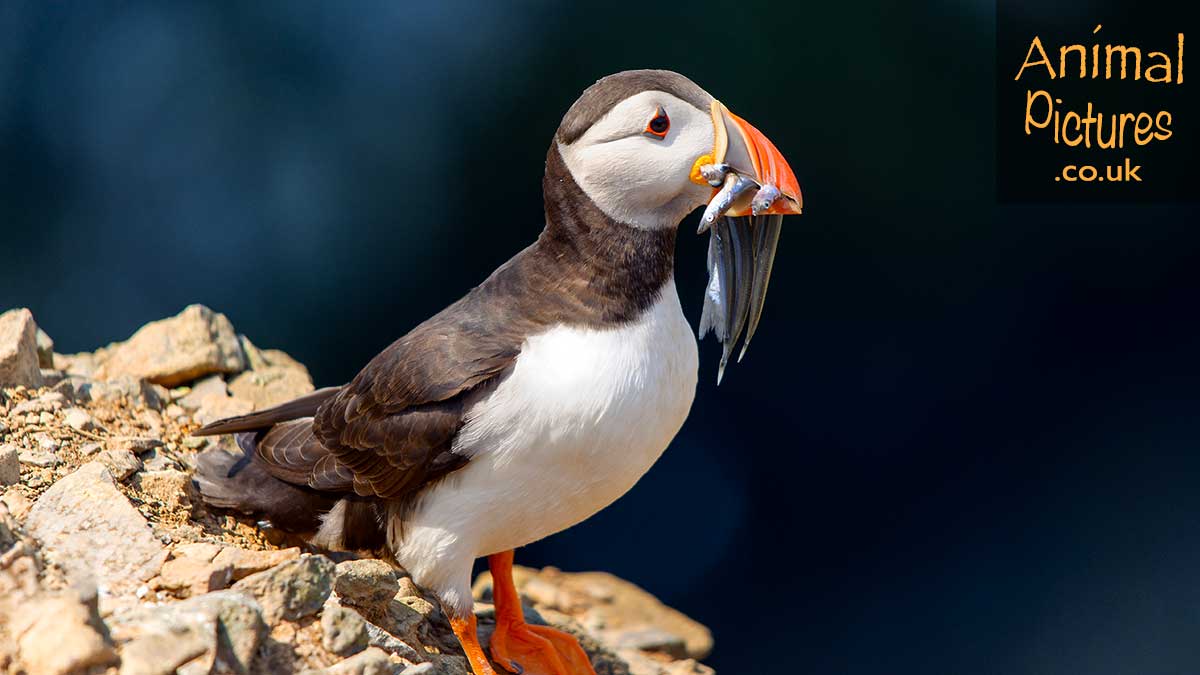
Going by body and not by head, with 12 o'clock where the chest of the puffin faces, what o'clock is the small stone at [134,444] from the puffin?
The small stone is roughly at 7 o'clock from the puffin.

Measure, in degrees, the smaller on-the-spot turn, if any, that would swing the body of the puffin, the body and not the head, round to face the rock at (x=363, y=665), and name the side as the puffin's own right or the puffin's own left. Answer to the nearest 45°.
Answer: approximately 135° to the puffin's own right

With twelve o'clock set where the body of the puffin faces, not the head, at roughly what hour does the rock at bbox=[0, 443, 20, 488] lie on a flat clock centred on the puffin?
The rock is roughly at 6 o'clock from the puffin.

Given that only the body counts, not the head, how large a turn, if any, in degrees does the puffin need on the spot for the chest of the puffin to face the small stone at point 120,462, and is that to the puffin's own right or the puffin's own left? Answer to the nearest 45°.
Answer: approximately 180°

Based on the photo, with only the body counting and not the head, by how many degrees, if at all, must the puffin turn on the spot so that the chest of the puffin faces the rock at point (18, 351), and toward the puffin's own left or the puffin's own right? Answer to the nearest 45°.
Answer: approximately 135° to the puffin's own left

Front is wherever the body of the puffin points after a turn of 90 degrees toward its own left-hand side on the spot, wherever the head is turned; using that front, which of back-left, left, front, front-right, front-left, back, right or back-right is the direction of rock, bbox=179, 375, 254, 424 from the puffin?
front-left

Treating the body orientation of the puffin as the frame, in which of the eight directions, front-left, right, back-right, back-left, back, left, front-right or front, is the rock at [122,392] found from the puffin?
back-left

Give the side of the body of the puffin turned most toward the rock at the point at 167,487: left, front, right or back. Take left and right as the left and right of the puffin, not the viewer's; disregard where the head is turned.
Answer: back

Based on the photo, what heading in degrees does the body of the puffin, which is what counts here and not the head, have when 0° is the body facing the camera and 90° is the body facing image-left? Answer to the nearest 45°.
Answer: approximately 270°

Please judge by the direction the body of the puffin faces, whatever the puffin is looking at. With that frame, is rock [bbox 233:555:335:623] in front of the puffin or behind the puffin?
behind

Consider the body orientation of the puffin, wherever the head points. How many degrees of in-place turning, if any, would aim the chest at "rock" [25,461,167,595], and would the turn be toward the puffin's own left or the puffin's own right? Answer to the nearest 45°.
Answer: approximately 180°

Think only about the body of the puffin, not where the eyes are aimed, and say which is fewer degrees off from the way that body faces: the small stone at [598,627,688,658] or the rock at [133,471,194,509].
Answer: the small stone

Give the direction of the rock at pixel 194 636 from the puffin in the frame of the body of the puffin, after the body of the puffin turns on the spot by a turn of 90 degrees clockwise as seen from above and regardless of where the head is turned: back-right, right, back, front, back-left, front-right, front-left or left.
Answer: front-right

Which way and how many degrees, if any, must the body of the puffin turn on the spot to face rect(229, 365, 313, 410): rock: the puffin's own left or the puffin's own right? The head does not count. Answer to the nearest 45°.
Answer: approximately 135° to the puffin's own left

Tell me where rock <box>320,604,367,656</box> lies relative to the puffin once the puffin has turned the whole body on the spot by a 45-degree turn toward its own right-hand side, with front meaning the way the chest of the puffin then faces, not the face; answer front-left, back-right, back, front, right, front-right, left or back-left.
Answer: right
